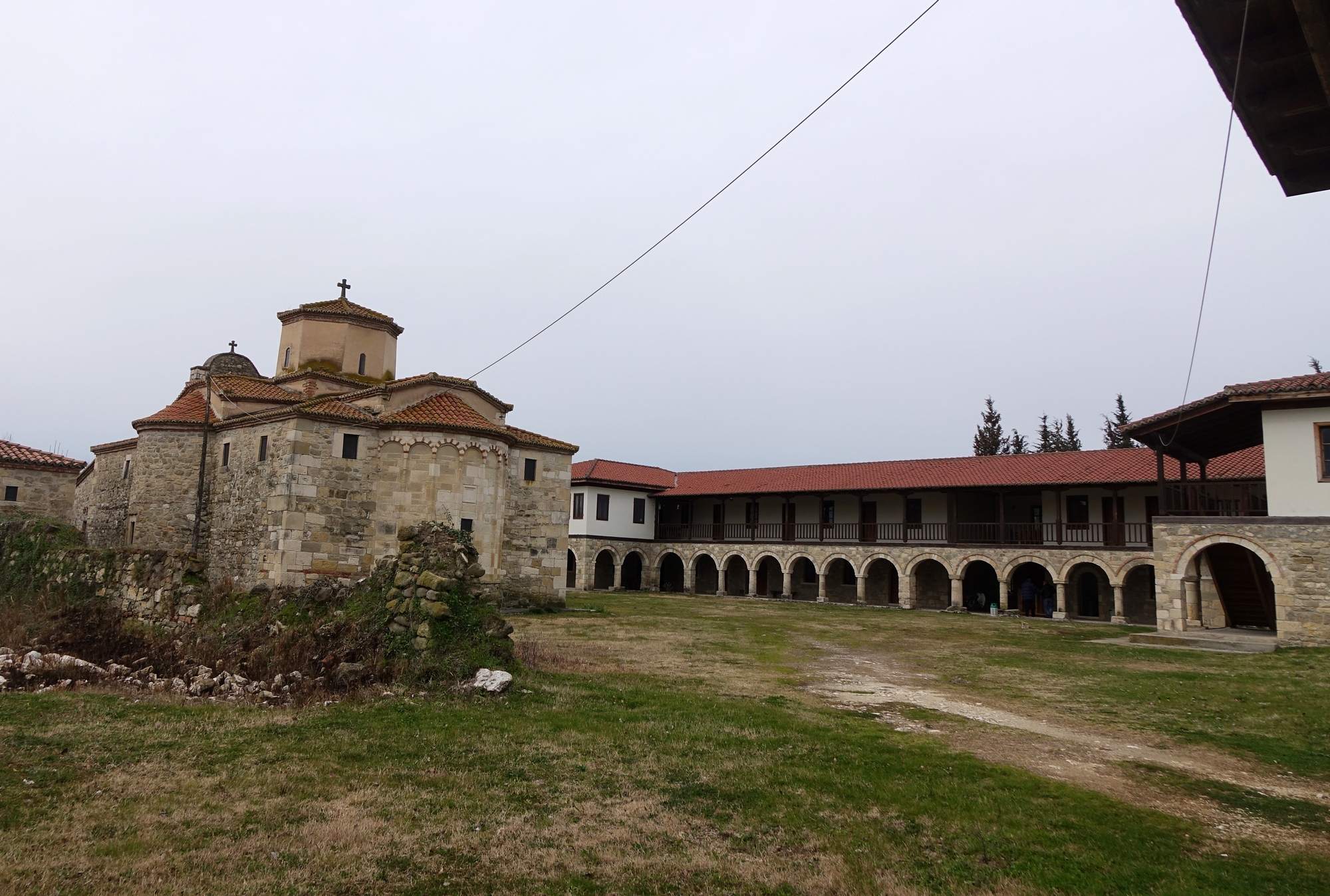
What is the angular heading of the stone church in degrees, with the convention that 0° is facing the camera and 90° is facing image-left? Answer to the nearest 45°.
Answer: approximately 135°

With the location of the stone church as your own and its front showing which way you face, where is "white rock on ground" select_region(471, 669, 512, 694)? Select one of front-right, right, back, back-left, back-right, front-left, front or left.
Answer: back-left
